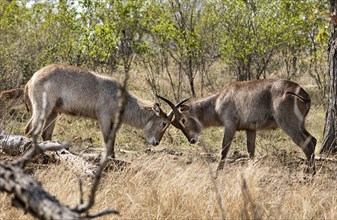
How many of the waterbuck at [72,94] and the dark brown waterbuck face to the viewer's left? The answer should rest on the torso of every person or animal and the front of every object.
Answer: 1

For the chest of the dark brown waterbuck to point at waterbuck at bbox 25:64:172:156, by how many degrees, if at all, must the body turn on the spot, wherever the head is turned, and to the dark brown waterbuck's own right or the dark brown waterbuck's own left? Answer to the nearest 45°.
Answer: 0° — it already faces it

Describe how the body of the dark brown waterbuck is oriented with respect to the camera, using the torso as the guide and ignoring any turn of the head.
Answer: to the viewer's left

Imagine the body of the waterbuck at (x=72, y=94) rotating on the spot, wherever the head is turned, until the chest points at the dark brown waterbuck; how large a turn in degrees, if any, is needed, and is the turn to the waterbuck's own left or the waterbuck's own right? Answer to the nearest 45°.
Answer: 0° — it already faces it

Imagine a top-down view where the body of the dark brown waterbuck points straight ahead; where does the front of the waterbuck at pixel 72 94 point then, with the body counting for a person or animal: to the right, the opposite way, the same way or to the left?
the opposite way

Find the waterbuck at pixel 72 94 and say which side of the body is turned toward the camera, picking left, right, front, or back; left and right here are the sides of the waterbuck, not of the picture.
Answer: right

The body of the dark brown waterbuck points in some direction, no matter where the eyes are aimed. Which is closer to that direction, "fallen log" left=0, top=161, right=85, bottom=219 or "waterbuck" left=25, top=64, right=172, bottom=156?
the waterbuck

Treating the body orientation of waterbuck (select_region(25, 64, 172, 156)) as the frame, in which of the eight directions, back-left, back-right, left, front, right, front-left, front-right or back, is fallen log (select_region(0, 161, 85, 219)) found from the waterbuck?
right

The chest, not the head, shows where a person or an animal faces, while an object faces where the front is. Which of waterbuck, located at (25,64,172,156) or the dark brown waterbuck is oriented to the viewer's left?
the dark brown waterbuck

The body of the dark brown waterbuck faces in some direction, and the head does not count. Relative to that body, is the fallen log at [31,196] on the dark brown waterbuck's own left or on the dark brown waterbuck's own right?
on the dark brown waterbuck's own left

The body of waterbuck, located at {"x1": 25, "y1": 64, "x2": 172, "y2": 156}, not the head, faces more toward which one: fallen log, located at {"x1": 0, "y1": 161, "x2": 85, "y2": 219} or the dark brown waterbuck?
the dark brown waterbuck
